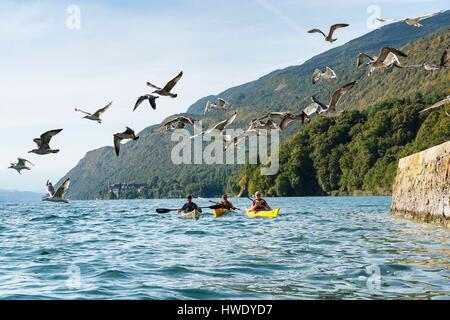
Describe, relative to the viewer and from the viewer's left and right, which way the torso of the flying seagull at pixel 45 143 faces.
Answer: facing to the left of the viewer

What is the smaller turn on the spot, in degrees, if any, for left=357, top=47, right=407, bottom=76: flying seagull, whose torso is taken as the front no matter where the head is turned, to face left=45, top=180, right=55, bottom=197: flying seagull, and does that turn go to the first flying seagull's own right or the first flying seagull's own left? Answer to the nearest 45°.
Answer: approximately 45° to the first flying seagull's own right

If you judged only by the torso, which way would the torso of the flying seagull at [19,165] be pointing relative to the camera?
to the viewer's left

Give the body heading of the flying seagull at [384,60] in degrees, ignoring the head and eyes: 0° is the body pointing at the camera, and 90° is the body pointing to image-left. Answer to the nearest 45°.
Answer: approximately 45°
